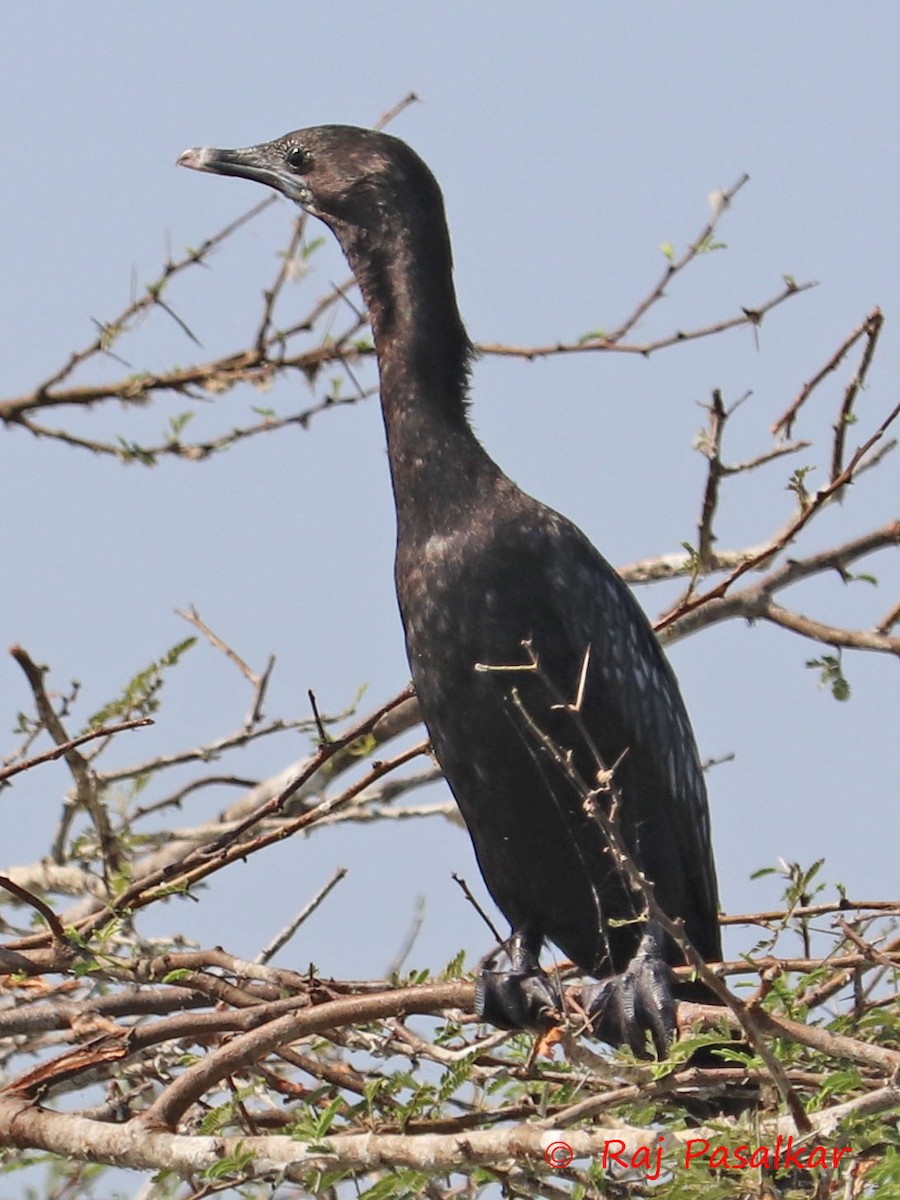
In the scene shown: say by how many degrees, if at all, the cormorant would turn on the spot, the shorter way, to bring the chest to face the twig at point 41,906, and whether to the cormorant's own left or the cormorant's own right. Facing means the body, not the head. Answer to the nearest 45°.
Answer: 0° — it already faces it

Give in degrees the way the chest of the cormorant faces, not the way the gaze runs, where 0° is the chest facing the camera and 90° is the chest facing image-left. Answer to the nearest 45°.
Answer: approximately 45°

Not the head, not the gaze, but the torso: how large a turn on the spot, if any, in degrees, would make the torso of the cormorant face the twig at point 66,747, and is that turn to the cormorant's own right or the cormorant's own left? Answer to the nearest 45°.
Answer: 0° — it already faces it
